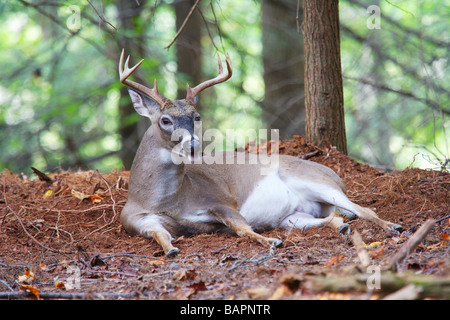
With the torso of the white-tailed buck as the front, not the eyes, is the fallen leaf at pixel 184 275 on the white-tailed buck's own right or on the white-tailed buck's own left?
on the white-tailed buck's own left

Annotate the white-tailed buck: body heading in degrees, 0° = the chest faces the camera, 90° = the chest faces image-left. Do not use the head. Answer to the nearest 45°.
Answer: approximately 45°

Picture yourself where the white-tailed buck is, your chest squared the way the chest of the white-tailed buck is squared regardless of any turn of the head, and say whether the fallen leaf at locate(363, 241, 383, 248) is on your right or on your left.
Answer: on your left

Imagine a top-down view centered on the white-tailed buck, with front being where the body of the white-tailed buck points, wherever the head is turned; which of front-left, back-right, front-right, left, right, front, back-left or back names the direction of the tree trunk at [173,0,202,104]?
back-right

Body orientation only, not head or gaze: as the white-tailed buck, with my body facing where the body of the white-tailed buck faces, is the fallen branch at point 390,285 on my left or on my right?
on my left

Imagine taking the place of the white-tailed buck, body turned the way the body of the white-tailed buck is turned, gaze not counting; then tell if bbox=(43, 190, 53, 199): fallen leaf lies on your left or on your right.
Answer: on your right

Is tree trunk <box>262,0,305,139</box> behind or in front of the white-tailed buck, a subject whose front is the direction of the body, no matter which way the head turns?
behind

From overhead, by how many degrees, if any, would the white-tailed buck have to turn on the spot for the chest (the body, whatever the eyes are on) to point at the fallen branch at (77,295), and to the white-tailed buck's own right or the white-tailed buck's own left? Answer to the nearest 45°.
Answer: approximately 45° to the white-tailed buck's own left
